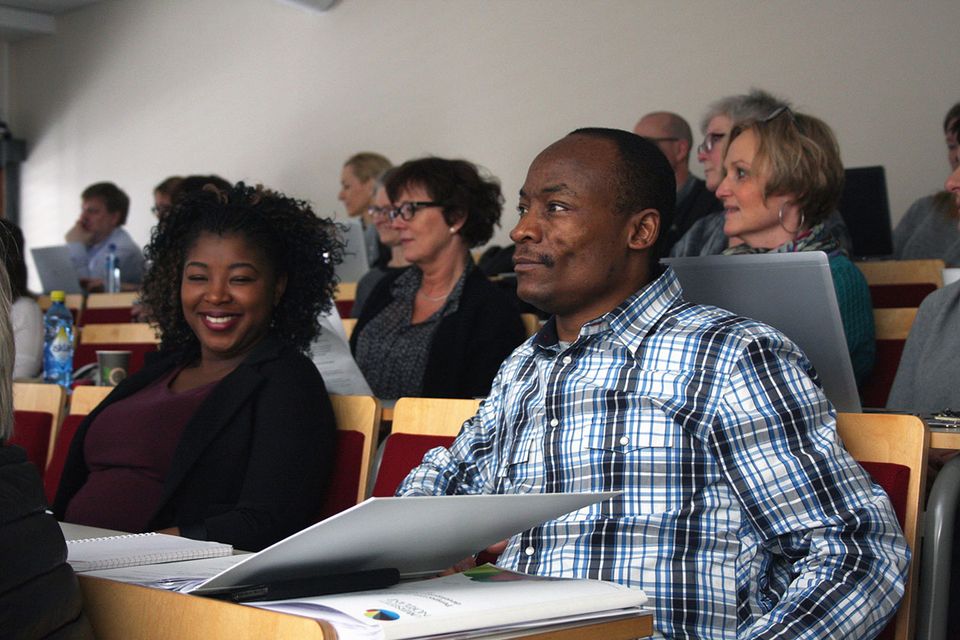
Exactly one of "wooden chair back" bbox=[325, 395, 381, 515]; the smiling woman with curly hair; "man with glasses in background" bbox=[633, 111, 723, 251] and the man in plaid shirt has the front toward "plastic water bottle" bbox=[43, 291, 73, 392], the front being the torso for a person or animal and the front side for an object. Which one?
the man with glasses in background

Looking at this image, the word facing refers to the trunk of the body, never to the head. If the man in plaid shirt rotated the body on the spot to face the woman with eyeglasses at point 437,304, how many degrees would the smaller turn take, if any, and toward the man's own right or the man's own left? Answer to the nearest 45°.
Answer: approximately 135° to the man's own right

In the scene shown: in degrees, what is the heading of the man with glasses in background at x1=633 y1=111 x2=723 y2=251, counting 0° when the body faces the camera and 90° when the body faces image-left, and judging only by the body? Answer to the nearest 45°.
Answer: approximately 45°

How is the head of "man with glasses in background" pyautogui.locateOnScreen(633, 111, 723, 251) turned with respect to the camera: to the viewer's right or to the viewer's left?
to the viewer's left

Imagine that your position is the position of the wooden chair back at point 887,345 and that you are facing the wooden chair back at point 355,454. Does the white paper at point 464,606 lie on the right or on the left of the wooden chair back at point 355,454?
left

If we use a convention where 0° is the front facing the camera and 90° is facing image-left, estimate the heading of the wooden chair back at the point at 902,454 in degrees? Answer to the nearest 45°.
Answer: approximately 45°

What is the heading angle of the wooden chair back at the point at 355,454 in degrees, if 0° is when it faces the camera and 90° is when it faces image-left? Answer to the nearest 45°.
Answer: approximately 45°

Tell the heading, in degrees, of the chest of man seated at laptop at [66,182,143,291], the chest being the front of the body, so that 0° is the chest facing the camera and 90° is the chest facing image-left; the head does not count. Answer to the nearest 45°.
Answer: approximately 45°

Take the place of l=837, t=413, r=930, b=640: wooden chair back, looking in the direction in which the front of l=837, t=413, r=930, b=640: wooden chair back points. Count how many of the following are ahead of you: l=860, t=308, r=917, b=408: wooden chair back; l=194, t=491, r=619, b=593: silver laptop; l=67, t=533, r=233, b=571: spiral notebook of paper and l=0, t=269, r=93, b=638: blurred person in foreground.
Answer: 3
